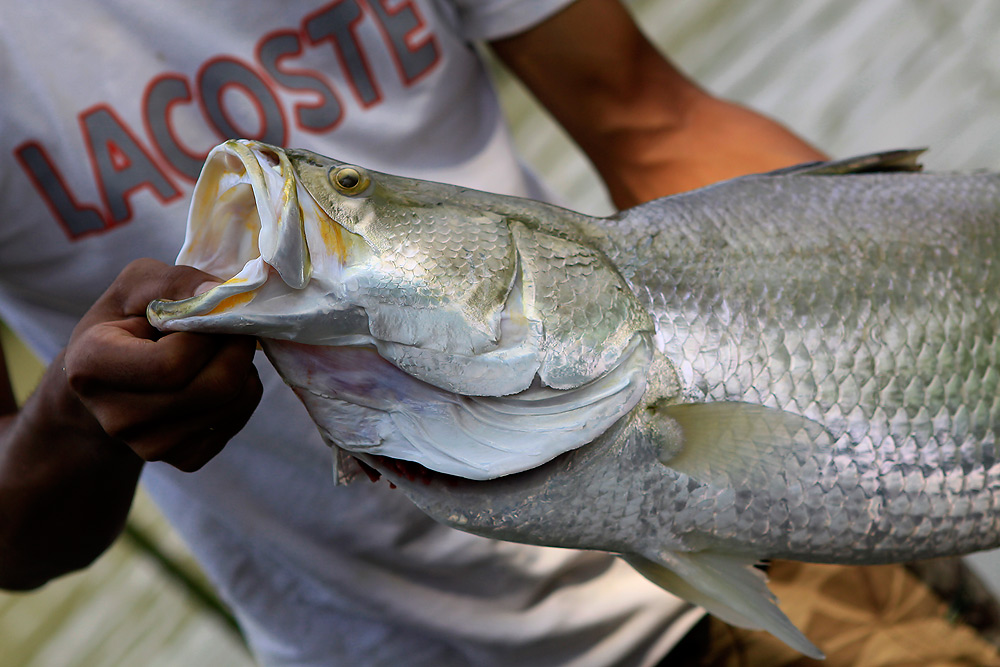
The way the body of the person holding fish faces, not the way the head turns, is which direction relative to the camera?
toward the camera

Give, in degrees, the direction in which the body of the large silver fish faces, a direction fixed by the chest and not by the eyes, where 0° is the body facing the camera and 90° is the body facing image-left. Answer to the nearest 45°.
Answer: approximately 90°
